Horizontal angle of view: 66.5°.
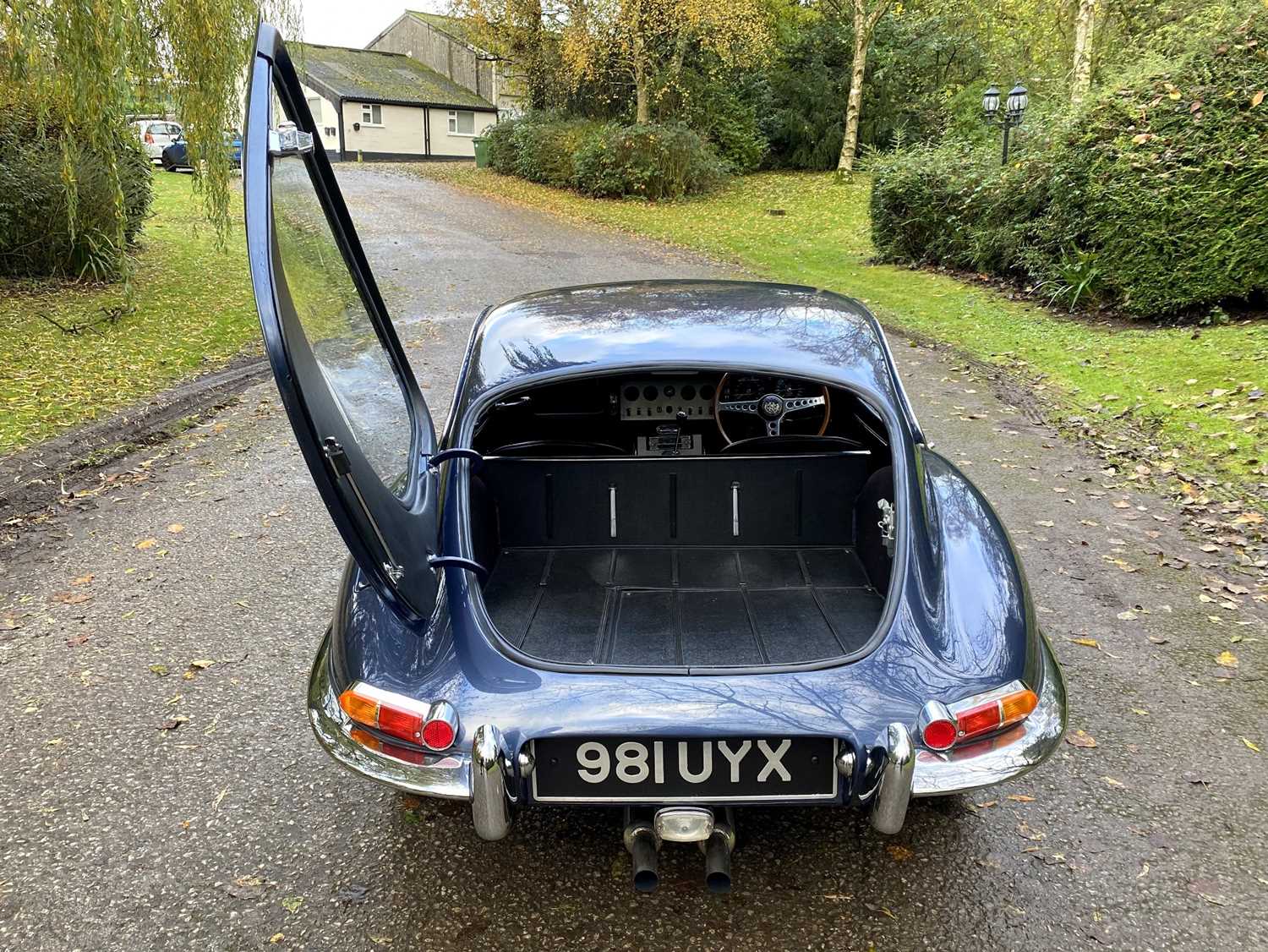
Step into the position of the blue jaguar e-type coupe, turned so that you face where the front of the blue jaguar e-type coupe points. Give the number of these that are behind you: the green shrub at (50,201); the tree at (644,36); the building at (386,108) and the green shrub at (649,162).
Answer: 0

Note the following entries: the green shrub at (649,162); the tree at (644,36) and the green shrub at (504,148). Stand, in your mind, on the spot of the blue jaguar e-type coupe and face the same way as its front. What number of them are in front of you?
3

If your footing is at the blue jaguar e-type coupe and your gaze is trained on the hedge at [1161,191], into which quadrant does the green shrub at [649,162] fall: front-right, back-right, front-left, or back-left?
front-left

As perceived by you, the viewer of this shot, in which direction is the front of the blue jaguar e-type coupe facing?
facing away from the viewer

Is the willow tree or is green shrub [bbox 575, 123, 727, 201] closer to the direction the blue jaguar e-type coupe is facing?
the green shrub

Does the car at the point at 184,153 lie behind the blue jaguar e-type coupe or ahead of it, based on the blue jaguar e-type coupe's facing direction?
ahead

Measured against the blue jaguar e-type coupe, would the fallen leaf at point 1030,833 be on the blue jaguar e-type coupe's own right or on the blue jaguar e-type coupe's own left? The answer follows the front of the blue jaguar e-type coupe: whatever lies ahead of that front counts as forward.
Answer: on the blue jaguar e-type coupe's own right

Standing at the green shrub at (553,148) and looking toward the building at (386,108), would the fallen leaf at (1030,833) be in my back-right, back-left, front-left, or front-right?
back-left

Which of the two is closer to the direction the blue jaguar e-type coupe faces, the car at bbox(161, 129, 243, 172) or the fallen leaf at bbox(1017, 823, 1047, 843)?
the car

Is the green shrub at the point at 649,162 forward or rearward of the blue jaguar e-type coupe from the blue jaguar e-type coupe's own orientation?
forward

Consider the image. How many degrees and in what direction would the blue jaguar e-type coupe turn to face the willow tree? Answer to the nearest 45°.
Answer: approximately 45° to its left

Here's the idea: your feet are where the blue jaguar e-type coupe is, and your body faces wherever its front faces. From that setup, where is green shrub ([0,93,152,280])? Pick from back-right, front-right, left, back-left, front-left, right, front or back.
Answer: front-left

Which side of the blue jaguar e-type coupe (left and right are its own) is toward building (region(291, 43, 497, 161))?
front

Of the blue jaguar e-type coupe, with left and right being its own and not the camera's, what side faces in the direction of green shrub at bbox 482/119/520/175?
front

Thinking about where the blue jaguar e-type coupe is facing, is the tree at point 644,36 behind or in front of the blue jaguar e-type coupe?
in front

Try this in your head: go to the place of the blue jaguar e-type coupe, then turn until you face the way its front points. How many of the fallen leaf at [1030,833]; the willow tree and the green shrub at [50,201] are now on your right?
1

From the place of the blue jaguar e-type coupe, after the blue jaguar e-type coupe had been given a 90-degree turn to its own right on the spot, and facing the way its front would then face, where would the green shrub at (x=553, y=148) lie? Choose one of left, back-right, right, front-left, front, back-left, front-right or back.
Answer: left
